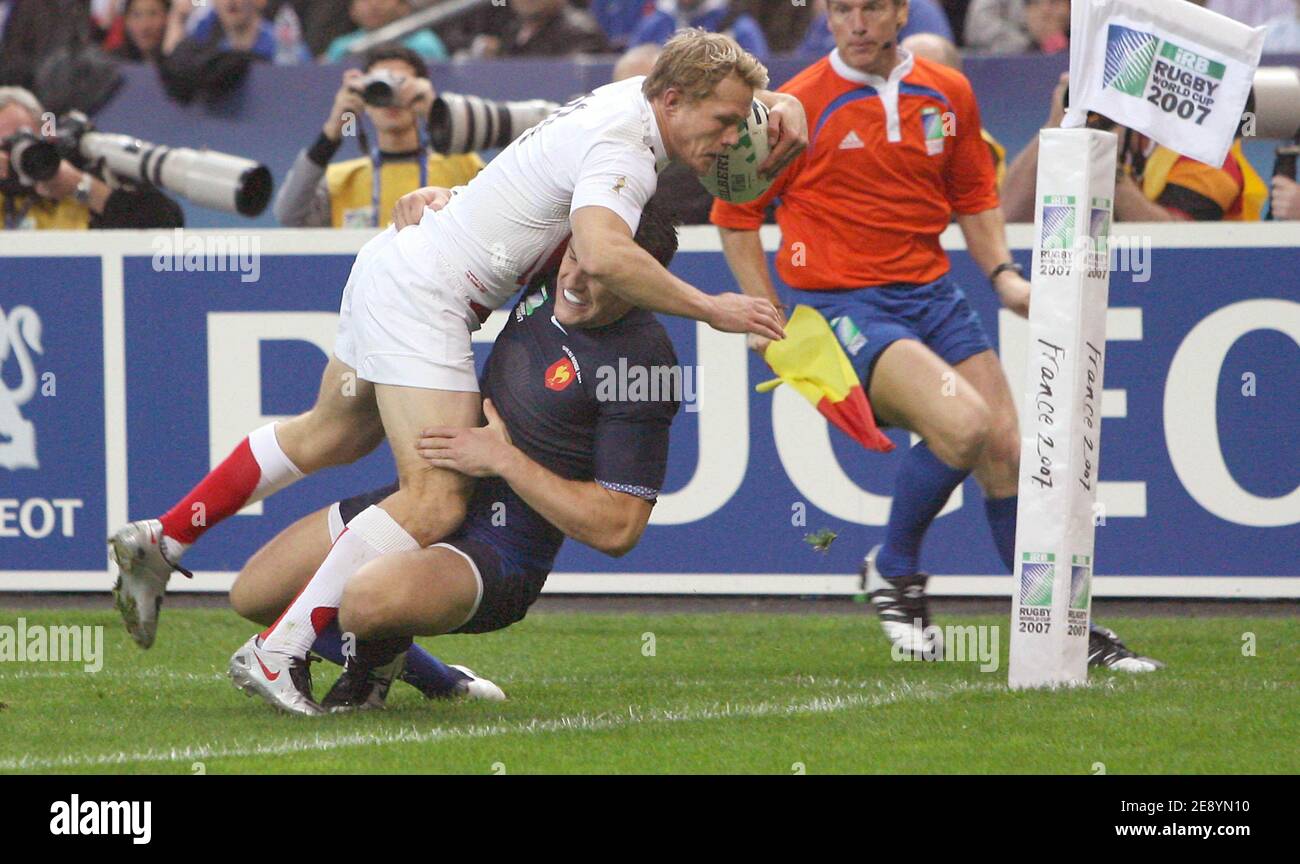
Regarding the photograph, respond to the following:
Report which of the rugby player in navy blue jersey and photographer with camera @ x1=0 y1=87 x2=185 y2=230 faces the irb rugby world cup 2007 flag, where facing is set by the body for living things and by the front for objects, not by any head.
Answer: the photographer with camera

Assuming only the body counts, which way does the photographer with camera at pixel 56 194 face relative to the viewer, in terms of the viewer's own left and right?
facing the viewer and to the right of the viewer

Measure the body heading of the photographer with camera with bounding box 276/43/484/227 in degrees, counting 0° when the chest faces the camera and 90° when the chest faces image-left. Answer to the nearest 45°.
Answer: approximately 0°

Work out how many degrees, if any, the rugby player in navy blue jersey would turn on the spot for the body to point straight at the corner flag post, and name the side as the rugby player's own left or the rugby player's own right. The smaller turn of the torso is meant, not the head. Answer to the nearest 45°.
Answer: approximately 135° to the rugby player's own left

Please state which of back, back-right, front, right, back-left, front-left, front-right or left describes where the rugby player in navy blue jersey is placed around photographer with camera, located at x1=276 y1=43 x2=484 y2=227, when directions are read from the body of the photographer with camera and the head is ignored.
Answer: front

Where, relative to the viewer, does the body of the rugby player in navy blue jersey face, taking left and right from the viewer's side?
facing the viewer and to the left of the viewer

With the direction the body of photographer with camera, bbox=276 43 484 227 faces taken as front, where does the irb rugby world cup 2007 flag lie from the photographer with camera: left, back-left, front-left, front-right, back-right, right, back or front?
front-left

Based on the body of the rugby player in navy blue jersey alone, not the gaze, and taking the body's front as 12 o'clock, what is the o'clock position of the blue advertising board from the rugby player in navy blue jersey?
The blue advertising board is roughly at 5 o'clock from the rugby player in navy blue jersey.

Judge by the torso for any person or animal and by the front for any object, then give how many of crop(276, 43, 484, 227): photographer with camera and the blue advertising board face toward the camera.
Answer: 2

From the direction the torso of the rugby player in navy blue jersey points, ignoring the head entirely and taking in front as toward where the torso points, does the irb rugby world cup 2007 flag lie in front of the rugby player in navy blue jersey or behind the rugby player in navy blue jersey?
behind

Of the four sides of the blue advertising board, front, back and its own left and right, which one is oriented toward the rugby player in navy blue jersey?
front

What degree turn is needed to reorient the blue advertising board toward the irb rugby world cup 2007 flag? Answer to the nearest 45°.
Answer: approximately 45° to its left

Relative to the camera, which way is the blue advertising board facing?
toward the camera

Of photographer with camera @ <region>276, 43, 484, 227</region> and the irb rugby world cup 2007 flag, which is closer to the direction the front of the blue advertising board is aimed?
the irb rugby world cup 2007 flag
